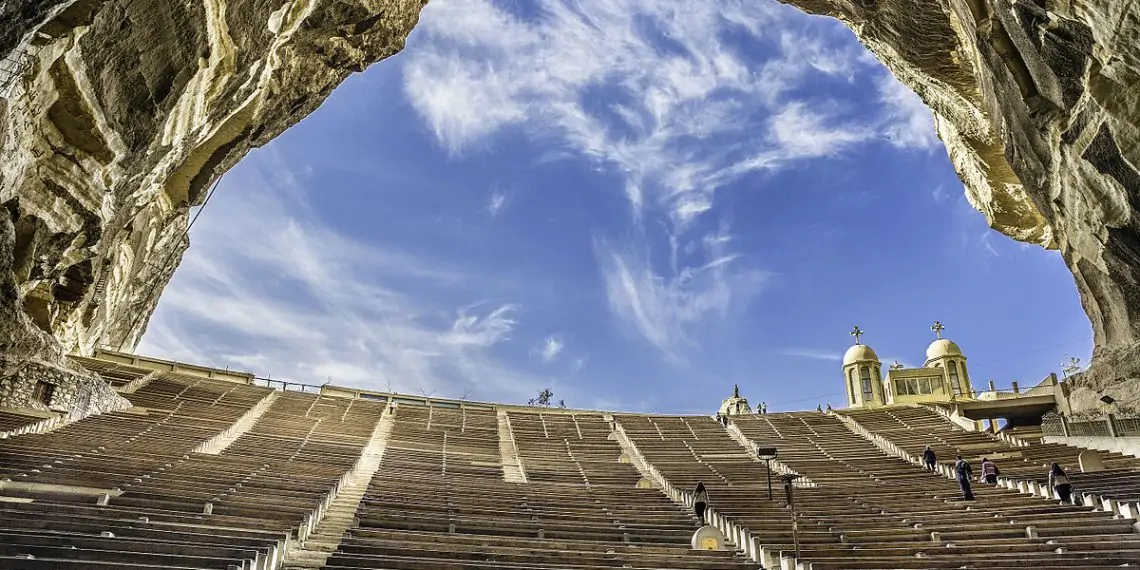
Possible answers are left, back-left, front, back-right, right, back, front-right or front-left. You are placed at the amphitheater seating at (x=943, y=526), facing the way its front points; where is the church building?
back

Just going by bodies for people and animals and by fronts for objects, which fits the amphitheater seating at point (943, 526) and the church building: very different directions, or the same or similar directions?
same or similar directions

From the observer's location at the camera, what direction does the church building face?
facing the viewer

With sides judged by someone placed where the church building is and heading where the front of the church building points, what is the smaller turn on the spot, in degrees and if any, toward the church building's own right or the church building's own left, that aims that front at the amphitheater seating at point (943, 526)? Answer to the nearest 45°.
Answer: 0° — it already faces it

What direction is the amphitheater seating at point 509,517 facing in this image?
toward the camera

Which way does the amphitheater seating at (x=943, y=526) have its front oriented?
toward the camera

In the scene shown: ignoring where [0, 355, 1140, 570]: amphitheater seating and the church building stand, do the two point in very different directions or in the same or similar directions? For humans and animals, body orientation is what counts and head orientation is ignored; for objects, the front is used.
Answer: same or similar directions
